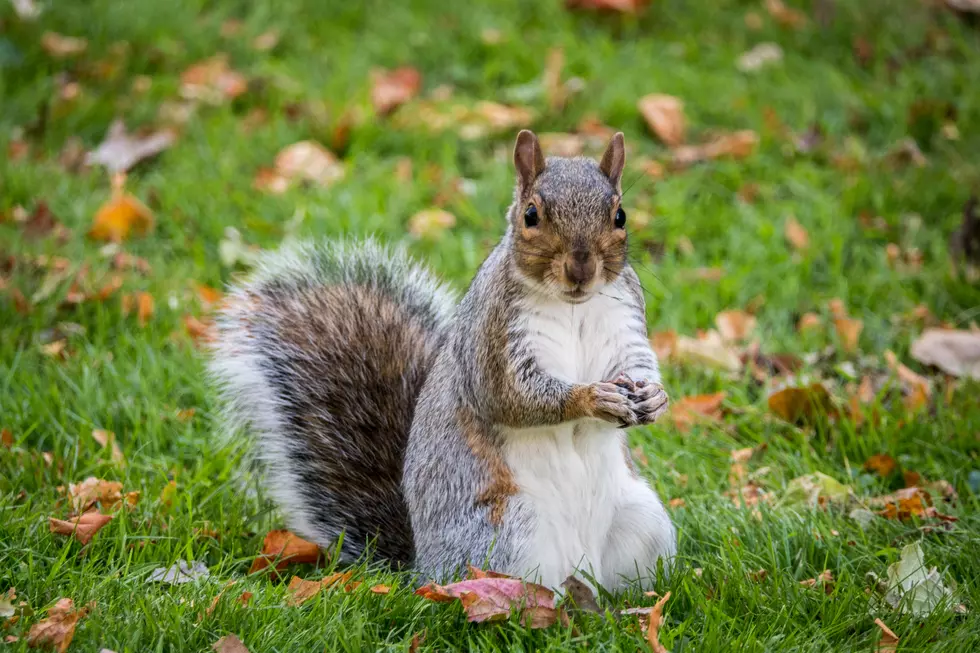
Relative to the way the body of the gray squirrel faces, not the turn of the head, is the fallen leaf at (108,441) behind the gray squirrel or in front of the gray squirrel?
behind

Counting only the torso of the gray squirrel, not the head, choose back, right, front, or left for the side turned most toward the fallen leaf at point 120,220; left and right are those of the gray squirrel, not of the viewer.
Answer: back

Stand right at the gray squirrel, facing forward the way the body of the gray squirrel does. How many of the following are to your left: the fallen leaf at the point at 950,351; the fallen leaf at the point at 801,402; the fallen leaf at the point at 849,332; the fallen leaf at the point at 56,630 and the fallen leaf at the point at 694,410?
4

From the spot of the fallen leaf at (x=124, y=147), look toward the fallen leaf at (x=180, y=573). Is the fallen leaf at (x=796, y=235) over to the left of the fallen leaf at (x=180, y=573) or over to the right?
left

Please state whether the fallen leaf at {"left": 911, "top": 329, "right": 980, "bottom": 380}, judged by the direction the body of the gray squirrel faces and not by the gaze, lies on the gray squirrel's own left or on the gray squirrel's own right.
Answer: on the gray squirrel's own left

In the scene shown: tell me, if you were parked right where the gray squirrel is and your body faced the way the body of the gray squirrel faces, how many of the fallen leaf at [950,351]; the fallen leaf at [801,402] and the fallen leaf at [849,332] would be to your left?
3

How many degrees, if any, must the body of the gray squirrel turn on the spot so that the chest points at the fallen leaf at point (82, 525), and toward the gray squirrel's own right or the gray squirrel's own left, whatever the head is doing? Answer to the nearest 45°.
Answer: approximately 135° to the gray squirrel's own right

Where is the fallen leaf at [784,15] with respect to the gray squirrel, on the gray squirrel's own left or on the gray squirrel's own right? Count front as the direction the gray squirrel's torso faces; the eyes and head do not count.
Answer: on the gray squirrel's own left
